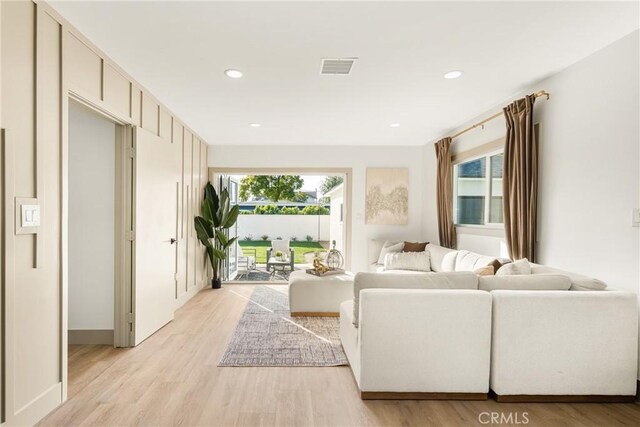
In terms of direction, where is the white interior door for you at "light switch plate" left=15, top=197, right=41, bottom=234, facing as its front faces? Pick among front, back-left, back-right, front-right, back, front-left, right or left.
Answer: left

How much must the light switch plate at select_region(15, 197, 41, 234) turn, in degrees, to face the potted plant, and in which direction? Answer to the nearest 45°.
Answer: approximately 90° to its left

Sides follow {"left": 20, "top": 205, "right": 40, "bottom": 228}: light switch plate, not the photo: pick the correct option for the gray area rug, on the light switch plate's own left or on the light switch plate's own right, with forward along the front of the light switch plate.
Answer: on the light switch plate's own left

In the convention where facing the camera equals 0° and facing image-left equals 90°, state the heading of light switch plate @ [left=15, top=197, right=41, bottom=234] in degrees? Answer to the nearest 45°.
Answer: approximately 315°

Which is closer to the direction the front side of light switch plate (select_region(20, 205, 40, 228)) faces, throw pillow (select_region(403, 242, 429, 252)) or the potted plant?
the throw pillow

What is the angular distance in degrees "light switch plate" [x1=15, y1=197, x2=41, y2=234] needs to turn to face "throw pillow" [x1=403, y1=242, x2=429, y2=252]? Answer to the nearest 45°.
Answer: approximately 45° to its left

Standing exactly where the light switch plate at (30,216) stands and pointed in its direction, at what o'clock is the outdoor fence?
The outdoor fence is roughly at 9 o'clock from the light switch plate.

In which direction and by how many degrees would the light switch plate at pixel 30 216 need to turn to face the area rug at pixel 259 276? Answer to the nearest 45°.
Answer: approximately 90° to its left

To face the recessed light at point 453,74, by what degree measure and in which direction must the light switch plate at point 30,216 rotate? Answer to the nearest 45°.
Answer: approximately 45° to its left

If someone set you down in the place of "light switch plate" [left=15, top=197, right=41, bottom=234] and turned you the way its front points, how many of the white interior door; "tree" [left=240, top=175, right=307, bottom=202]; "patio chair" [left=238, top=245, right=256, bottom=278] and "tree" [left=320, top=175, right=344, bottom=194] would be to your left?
4

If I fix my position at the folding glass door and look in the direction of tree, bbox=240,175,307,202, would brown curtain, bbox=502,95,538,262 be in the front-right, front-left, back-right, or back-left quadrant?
back-right
